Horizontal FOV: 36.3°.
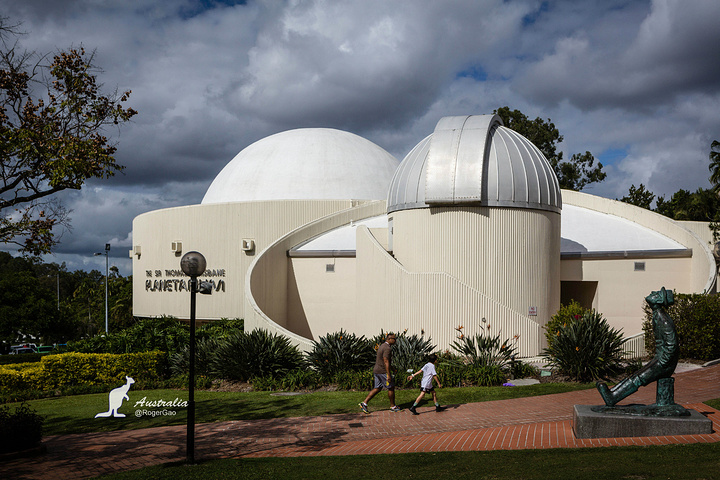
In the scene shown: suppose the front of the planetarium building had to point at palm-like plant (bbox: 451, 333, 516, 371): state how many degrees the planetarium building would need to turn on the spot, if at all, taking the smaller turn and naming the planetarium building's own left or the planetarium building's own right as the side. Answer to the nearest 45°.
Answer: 0° — it already faces it

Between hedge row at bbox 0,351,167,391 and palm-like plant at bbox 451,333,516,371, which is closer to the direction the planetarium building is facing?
the palm-like plant

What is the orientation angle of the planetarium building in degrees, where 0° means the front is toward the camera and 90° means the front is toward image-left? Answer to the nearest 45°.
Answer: approximately 0°

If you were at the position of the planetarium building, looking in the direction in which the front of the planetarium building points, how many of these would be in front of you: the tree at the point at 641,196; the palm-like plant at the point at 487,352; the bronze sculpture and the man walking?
3

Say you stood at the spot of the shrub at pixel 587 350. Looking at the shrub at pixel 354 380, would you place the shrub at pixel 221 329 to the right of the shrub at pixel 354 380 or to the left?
right

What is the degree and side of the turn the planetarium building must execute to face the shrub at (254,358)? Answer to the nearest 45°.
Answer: approximately 45° to its right

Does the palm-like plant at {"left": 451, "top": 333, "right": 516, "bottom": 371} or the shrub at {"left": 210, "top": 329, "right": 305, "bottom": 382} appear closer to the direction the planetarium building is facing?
the palm-like plant
